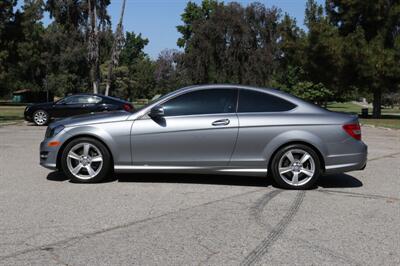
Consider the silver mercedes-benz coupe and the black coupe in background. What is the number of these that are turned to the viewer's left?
2

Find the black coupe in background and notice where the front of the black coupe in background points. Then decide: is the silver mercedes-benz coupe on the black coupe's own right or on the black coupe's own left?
on the black coupe's own left

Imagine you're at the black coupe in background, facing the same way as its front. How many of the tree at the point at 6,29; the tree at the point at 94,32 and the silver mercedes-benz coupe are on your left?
1

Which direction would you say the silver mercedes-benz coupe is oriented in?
to the viewer's left

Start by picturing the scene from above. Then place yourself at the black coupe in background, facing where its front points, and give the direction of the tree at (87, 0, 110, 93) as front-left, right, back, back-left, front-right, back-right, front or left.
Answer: right

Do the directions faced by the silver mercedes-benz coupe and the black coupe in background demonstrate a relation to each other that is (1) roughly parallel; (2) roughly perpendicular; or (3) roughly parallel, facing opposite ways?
roughly parallel

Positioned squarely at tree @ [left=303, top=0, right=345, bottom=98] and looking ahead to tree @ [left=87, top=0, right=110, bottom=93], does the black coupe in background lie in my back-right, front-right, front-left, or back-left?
front-left

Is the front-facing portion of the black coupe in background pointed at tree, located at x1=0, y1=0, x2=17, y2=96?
no

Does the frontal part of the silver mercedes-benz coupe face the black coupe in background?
no

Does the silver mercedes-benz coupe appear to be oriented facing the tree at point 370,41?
no

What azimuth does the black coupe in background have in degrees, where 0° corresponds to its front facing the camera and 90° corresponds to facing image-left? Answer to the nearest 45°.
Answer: approximately 90°

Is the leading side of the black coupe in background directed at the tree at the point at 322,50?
no
